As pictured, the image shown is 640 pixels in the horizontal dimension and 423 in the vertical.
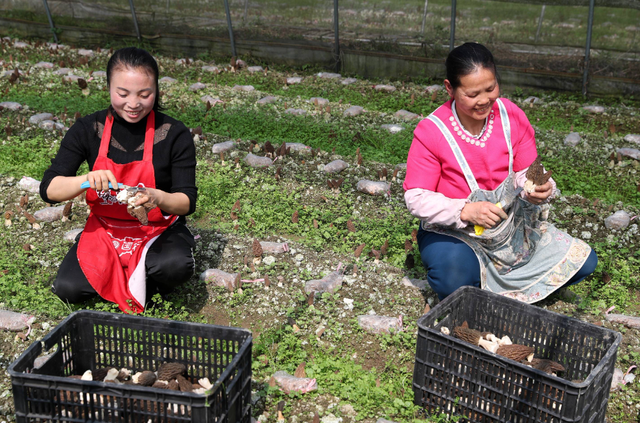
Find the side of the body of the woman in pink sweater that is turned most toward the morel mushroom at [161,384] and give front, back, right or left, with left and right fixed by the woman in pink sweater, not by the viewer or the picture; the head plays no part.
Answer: right

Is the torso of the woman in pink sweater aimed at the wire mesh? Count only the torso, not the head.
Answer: no

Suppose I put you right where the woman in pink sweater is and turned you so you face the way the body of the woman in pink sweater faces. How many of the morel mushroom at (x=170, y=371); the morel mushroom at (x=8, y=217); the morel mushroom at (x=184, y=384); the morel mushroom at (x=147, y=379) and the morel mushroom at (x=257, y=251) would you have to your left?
0

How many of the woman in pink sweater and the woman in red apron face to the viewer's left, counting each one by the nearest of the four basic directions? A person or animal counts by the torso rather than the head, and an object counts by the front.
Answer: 0

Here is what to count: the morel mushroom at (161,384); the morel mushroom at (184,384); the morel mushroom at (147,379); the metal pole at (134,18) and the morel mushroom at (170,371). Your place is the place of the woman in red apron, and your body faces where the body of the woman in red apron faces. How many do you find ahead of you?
4

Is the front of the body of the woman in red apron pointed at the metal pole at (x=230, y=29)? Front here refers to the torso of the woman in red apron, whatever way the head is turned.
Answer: no

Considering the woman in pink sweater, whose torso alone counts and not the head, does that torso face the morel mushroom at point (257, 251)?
no

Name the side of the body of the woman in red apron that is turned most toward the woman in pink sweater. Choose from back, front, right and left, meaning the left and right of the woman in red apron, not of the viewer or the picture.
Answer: left

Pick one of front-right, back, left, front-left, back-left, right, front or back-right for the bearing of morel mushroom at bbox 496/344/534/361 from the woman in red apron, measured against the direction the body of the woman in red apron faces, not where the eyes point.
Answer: front-left

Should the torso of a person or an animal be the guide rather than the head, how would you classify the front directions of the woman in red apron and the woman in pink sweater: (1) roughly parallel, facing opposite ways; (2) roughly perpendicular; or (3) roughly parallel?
roughly parallel

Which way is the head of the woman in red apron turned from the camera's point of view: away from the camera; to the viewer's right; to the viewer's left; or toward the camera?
toward the camera

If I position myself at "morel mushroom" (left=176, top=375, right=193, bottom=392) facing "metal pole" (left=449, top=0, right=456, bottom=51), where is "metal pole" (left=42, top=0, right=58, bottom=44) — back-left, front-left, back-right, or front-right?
front-left

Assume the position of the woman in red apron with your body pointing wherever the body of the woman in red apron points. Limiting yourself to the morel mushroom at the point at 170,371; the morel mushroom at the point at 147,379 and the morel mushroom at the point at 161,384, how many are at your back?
0

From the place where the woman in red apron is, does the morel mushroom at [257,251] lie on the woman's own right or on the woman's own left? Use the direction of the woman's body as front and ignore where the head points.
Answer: on the woman's own left

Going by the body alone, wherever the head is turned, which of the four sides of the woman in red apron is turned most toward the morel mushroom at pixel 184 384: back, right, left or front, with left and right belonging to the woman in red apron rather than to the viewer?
front

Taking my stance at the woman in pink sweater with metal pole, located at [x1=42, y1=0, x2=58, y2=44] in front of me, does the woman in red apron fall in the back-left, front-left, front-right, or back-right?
front-left

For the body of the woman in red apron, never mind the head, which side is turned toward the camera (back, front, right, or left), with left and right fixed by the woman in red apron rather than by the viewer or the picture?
front
